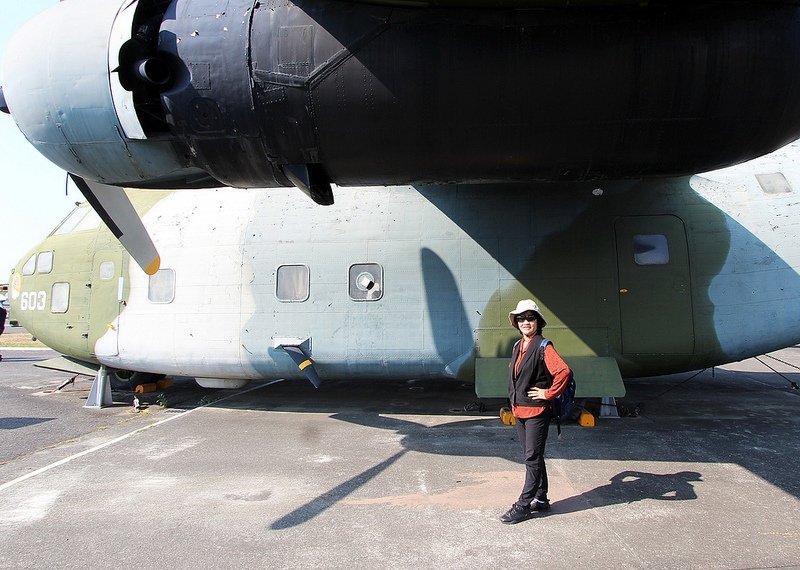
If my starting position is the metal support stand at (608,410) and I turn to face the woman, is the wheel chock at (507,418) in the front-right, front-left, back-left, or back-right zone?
front-right

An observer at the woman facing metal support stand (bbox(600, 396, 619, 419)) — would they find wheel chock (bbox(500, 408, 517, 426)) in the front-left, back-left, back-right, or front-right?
front-left

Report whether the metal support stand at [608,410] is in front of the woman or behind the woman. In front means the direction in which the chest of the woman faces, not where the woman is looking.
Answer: behind

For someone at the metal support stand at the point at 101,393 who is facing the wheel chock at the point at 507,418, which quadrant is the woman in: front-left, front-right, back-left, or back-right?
front-right

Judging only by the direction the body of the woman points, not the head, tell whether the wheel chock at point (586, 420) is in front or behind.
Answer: behind

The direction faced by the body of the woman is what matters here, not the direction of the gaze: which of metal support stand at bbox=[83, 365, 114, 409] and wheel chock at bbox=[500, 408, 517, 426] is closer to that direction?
the metal support stand

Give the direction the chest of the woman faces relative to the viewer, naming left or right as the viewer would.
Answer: facing the viewer and to the left of the viewer

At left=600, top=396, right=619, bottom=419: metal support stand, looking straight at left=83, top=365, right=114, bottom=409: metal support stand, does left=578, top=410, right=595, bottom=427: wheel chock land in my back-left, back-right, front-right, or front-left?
front-left

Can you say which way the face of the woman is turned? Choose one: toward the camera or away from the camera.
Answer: toward the camera

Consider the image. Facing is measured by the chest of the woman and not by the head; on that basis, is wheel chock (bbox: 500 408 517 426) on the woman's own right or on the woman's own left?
on the woman's own right

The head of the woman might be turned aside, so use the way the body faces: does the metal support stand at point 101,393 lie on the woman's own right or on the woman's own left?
on the woman's own right
